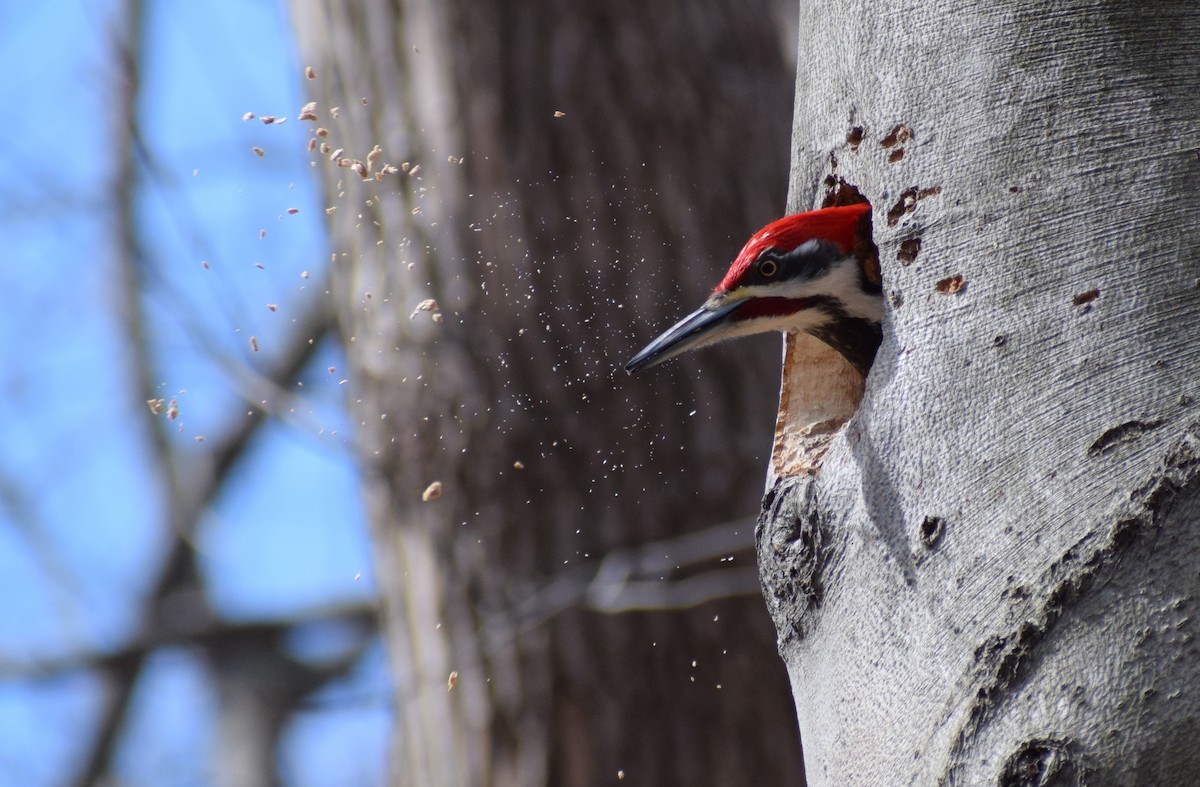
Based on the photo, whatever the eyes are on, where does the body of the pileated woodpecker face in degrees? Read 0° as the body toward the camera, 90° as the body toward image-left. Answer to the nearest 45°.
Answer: approximately 90°
